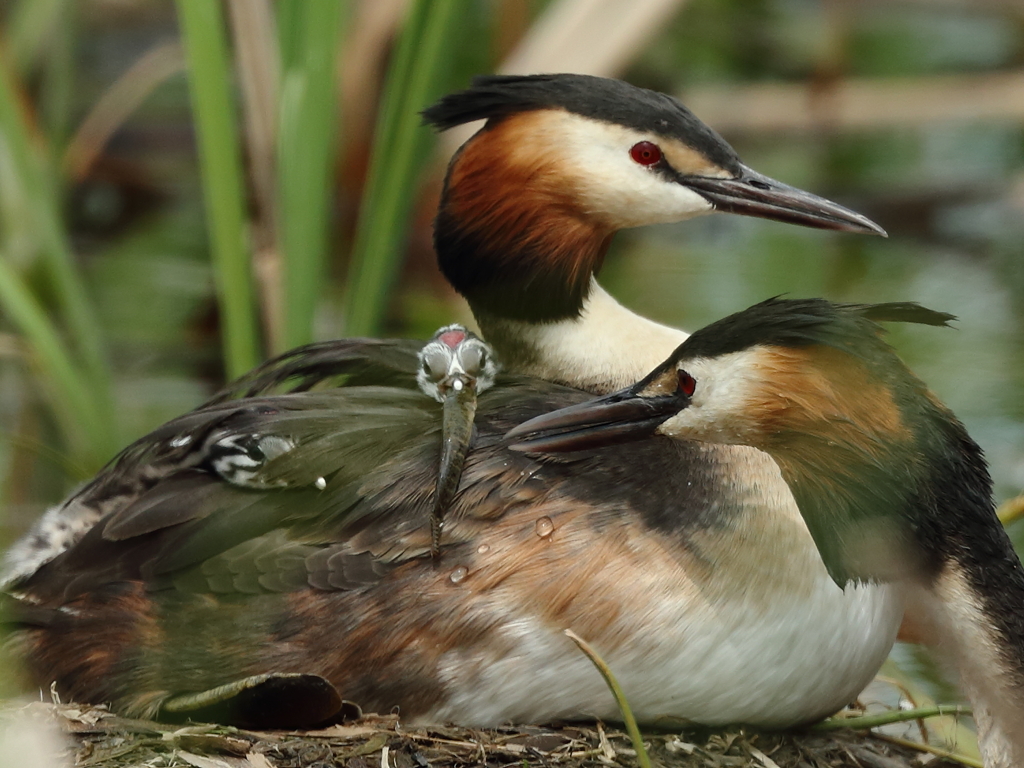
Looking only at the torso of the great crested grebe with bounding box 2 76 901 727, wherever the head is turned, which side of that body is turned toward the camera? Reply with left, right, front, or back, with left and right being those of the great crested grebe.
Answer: right

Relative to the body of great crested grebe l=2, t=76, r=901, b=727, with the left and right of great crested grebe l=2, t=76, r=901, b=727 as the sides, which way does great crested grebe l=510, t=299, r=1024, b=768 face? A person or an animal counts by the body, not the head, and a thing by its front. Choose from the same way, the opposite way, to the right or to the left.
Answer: the opposite way

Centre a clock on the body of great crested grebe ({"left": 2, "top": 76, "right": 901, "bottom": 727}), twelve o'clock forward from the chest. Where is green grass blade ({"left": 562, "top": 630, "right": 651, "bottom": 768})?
The green grass blade is roughly at 2 o'clock from the great crested grebe.

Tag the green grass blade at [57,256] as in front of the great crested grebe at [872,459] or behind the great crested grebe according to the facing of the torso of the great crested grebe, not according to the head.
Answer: in front

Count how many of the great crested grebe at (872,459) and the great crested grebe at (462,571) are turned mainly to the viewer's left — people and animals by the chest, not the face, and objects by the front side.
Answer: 1

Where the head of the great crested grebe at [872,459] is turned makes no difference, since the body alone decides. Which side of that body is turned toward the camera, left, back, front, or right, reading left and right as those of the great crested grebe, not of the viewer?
left

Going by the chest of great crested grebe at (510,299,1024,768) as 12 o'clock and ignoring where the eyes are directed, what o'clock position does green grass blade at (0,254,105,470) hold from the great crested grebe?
The green grass blade is roughly at 1 o'clock from the great crested grebe.

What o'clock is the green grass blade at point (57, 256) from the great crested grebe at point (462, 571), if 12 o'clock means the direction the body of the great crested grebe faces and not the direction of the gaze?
The green grass blade is roughly at 8 o'clock from the great crested grebe.

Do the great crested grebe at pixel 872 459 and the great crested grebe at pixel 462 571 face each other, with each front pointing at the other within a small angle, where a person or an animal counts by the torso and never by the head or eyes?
yes

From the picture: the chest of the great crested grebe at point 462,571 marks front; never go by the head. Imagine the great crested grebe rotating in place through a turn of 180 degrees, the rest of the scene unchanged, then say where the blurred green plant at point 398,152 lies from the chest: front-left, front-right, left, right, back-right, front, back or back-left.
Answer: right

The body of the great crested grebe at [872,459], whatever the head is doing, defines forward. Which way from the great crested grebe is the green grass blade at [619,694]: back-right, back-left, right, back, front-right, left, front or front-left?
front-left
